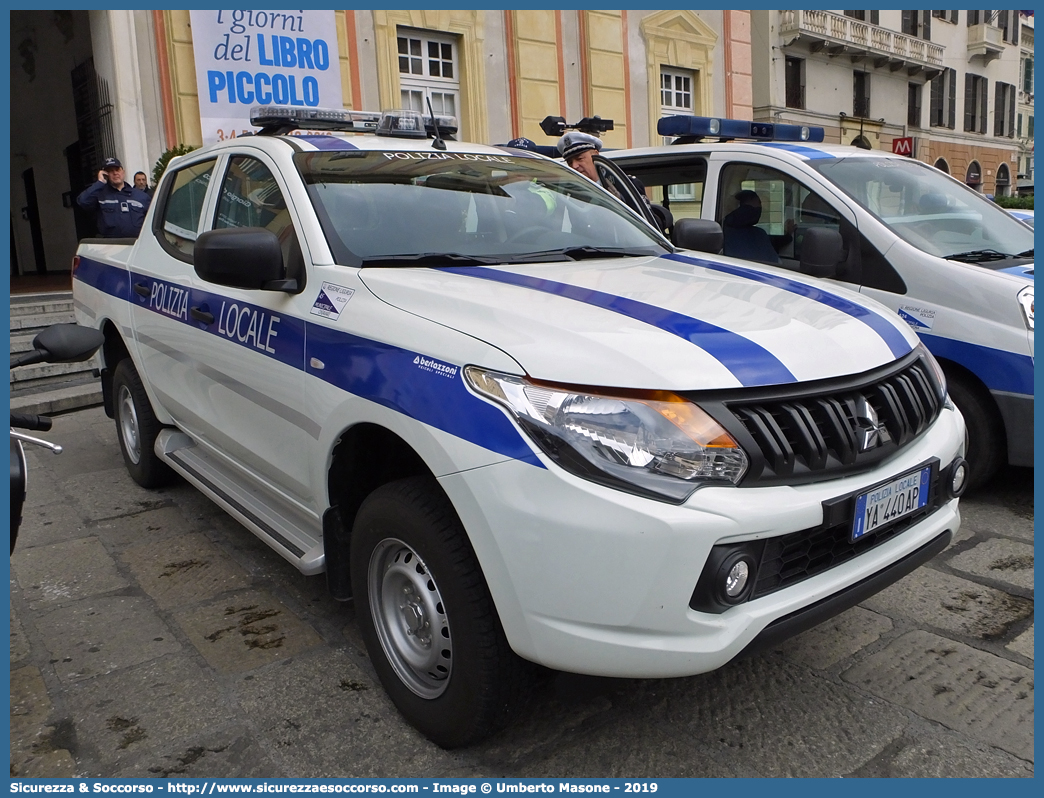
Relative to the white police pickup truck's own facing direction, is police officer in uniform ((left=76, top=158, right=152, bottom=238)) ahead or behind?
behind

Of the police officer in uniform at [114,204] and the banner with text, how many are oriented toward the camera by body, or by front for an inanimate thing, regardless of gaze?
2

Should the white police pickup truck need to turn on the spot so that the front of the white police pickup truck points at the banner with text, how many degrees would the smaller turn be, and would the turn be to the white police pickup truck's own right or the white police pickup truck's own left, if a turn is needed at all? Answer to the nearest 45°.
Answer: approximately 135° to the white police pickup truck's own left

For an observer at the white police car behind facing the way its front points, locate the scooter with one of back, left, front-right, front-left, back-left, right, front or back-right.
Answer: right

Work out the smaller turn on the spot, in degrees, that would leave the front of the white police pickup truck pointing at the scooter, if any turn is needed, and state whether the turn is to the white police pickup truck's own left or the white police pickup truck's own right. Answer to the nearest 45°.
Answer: approximately 135° to the white police pickup truck's own right

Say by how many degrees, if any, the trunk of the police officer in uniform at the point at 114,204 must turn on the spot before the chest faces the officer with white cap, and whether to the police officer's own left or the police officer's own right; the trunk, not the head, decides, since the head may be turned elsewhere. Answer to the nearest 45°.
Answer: approximately 45° to the police officer's own left

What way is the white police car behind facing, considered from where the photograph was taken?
facing the viewer and to the right of the viewer

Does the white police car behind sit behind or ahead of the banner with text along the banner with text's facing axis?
ahead

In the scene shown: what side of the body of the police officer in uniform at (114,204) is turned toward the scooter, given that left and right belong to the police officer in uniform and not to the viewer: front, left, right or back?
front

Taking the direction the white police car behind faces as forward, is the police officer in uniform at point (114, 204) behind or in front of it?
behind

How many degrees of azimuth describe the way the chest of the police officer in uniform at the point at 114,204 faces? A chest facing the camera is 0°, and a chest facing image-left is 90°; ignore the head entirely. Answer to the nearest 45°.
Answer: approximately 0°

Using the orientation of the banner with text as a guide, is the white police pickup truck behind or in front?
in front

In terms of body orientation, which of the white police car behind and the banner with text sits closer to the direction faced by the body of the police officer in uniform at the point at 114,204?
the white police car behind

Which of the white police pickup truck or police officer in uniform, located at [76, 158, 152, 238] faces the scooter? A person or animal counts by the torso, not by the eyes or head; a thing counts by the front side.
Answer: the police officer in uniform
